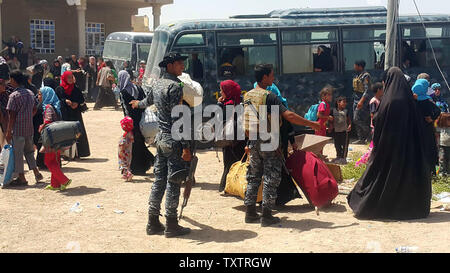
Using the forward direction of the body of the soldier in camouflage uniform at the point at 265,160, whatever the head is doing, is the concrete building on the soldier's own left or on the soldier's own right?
on the soldier's own left

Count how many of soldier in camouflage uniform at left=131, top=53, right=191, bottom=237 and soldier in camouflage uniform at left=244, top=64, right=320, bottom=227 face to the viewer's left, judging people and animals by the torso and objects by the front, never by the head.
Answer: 0

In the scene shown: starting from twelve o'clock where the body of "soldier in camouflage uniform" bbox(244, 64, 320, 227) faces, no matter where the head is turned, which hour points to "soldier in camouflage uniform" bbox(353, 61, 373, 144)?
"soldier in camouflage uniform" bbox(353, 61, 373, 144) is roughly at 11 o'clock from "soldier in camouflage uniform" bbox(244, 64, 320, 227).

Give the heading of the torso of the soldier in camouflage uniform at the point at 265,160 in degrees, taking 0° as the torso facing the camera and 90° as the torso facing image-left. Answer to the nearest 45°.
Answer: approximately 225°

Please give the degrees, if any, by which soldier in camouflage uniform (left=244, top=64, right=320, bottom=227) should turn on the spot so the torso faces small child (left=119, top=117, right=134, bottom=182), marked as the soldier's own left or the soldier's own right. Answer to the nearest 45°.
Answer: approximately 90° to the soldier's own left

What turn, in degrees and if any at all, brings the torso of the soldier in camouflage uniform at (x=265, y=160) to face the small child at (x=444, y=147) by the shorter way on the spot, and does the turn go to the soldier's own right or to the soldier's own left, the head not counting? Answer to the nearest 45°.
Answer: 0° — they already face them

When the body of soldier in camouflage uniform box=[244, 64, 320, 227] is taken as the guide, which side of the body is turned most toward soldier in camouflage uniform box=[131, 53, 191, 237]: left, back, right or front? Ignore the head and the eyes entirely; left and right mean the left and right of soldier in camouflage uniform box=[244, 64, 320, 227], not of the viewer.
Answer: back

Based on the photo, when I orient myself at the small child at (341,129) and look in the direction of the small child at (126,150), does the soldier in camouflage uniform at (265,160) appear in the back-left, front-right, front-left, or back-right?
front-left

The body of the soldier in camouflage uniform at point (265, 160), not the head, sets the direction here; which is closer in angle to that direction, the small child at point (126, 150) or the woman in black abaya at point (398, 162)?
the woman in black abaya
